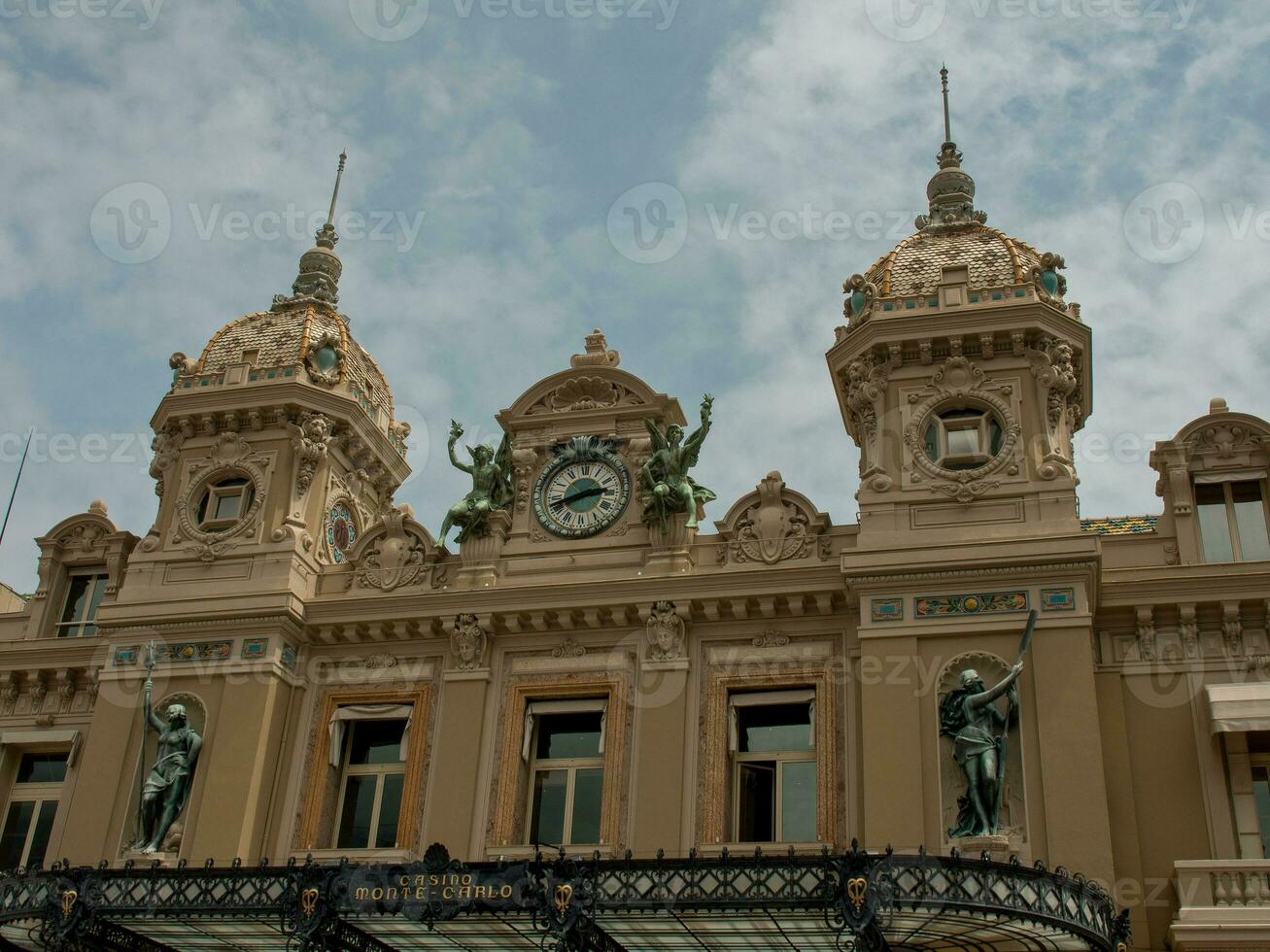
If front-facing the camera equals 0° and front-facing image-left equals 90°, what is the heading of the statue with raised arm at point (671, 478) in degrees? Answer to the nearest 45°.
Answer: approximately 0°

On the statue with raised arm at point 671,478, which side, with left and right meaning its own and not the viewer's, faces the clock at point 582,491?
right

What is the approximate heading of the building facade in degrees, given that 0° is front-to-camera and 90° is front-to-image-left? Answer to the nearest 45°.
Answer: approximately 0°
